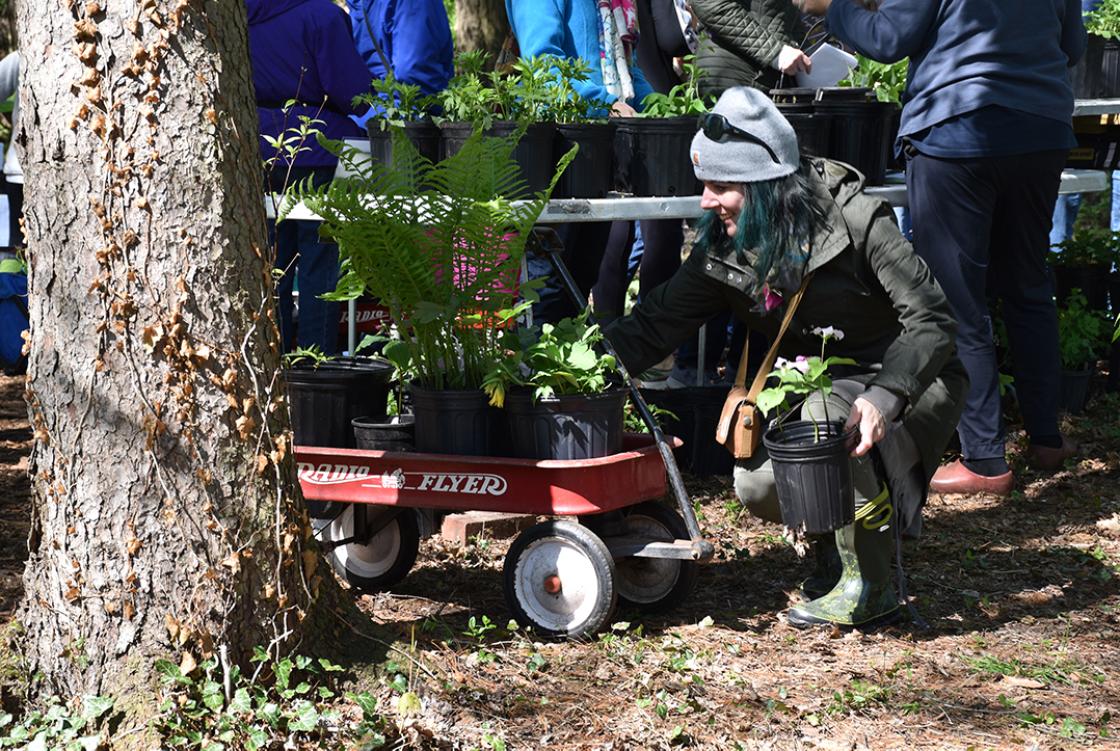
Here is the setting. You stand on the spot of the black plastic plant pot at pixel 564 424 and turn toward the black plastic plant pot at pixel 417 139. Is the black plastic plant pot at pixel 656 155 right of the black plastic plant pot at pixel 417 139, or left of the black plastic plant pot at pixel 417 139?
right

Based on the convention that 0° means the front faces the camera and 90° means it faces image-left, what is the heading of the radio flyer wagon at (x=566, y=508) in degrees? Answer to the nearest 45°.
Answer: approximately 315°

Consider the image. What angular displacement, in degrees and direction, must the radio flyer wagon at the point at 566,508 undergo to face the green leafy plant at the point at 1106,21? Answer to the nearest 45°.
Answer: approximately 90° to its left

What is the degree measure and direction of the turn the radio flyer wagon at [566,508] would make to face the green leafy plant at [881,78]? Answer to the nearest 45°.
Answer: approximately 90° to its left

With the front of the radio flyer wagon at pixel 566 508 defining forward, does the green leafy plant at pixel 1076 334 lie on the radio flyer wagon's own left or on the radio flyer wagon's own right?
on the radio flyer wagon's own left

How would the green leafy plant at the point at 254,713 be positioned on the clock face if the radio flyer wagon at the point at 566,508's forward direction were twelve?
The green leafy plant is roughly at 3 o'clock from the radio flyer wagon.

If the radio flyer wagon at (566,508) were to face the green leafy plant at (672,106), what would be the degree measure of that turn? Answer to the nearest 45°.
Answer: approximately 135° to its left

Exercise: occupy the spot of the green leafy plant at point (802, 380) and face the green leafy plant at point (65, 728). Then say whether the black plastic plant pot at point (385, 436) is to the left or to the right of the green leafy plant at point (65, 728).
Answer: right
